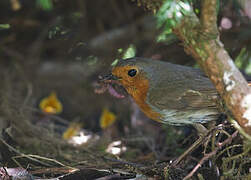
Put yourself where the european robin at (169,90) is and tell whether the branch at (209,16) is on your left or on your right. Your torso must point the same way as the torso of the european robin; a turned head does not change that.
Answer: on your left

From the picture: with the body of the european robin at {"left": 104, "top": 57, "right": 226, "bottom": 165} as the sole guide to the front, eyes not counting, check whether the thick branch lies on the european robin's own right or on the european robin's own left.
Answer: on the european robin's own left

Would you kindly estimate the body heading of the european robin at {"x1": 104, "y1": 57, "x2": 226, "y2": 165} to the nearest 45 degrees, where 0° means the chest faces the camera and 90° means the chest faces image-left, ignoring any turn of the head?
approximately 90°
